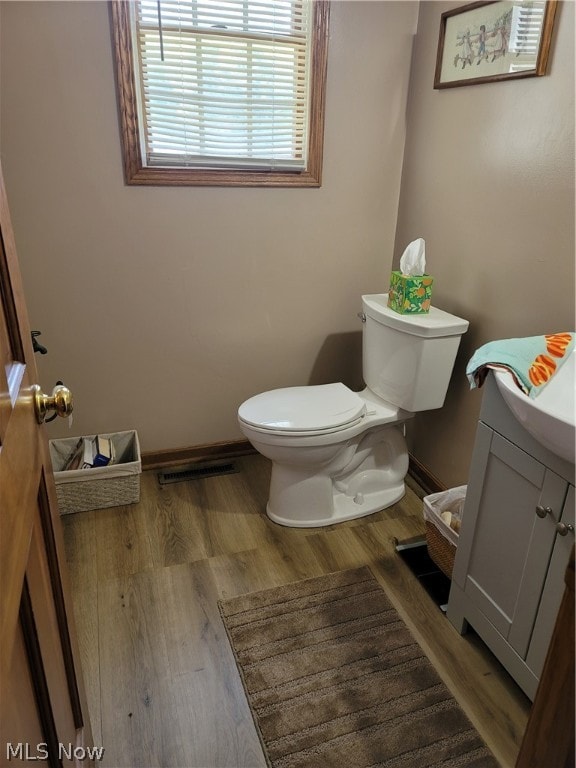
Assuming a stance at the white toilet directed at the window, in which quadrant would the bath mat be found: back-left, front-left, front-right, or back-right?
back-left

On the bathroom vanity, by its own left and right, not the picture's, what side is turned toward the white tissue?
right

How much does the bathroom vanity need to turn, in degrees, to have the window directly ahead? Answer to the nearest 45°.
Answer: approximately 90° to its right

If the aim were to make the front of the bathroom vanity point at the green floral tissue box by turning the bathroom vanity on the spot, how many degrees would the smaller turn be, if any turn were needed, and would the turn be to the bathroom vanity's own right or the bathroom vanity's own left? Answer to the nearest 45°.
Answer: approximately 90° to the bathroom vanity's own right

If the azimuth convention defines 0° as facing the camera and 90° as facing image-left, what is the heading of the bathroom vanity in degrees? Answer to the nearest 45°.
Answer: approximately 45°

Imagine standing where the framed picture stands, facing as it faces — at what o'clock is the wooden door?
The wooden door is roughly at 11 o'clock from the framed picture.

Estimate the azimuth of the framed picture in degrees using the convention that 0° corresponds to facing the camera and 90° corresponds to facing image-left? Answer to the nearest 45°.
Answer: approximately 45°
